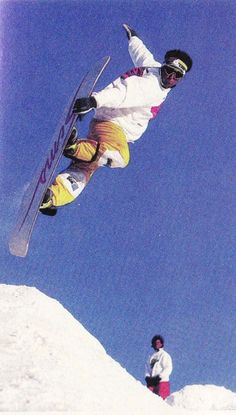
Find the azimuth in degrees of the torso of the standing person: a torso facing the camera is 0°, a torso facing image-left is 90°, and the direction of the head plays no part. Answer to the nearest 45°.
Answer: approximately 45°

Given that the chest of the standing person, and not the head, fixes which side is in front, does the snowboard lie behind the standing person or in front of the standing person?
in front
